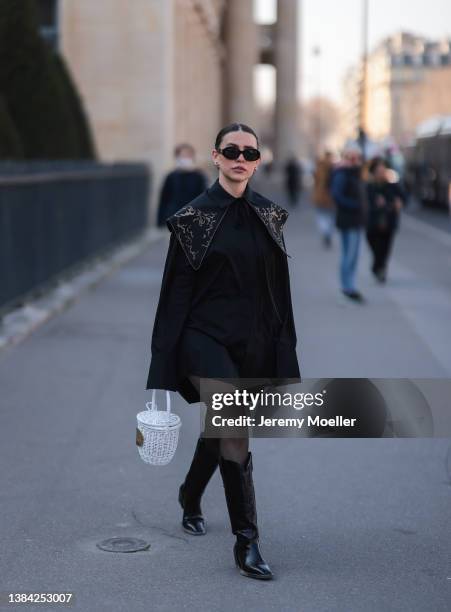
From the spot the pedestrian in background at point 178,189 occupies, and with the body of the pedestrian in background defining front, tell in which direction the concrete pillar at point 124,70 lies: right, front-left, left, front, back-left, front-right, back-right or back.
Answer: back

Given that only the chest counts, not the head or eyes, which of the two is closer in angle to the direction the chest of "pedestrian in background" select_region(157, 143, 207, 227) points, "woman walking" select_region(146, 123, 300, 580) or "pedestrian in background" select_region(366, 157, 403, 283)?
the woman walking

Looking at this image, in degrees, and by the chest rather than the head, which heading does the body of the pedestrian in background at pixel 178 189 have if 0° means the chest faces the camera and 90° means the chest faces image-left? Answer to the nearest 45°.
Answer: approximately 0°

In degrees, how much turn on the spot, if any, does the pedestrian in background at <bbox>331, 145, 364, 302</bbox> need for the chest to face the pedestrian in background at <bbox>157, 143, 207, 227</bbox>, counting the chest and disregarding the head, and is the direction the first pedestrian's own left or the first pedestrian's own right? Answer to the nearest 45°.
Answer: approximately 90° to the first pedestrian's own right

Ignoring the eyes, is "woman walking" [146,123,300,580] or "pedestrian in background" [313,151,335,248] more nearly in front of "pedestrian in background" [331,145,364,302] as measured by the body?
the woman walking

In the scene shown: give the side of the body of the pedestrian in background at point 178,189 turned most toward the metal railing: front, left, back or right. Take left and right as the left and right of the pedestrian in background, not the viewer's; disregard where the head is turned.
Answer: right

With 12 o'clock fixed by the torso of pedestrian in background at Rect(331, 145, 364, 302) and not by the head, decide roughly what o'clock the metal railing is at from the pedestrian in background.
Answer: The metal railing is roughly at 4 o'clock from the pedestrian in background.

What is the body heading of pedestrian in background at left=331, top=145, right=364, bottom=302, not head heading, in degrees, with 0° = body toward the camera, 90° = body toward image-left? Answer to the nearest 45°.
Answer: approximately 315°
